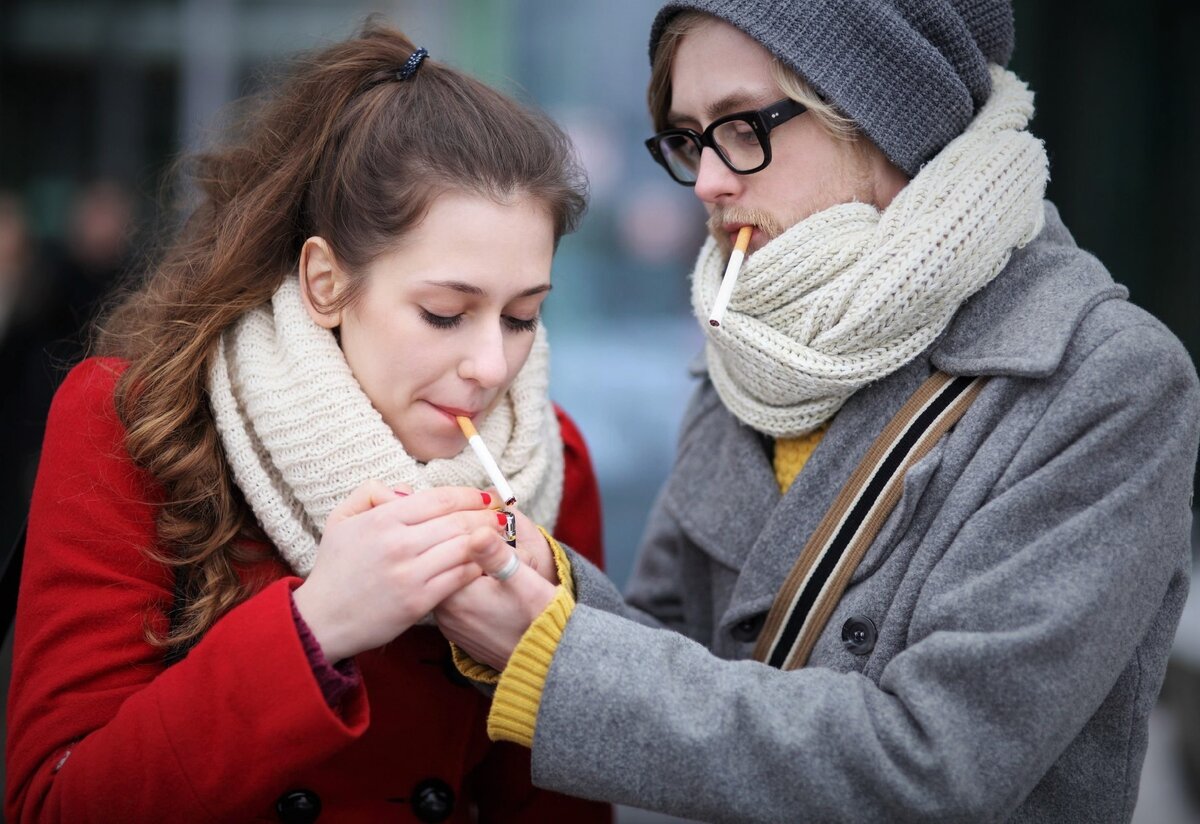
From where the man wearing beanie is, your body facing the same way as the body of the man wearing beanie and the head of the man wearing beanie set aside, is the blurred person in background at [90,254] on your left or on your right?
on your right

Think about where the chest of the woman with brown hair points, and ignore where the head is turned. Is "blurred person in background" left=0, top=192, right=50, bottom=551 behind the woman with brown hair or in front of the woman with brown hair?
behind

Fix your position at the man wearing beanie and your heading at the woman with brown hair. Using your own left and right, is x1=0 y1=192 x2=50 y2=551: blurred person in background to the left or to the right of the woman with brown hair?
right

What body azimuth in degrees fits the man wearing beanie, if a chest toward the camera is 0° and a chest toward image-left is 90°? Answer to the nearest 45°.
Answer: approximately 45°

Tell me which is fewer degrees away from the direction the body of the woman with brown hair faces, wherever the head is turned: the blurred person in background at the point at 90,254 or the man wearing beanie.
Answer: the man wearing beanie

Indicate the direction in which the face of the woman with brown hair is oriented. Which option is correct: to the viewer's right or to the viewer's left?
to the viewer's right

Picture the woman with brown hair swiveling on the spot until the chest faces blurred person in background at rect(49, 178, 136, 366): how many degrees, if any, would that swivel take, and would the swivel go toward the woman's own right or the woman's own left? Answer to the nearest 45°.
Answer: approximately 135° to the woman's own left

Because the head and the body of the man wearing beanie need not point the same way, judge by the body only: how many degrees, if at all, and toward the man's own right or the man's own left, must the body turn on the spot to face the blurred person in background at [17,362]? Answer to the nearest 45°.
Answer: approximately 90° to the man's own right

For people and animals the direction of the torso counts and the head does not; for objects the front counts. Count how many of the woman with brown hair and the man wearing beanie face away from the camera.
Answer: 0

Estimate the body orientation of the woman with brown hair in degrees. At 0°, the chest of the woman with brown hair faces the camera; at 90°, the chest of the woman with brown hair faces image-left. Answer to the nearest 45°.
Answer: approximately 315°

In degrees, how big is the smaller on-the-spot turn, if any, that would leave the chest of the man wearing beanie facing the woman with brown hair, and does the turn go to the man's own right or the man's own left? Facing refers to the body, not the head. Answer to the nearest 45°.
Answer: approximately 45° to the man's own right
